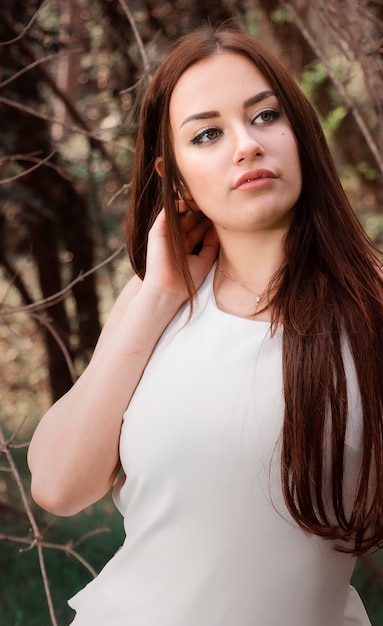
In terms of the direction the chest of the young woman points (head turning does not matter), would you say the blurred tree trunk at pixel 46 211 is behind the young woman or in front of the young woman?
behind

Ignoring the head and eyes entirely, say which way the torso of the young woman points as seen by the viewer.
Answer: toward the camera
